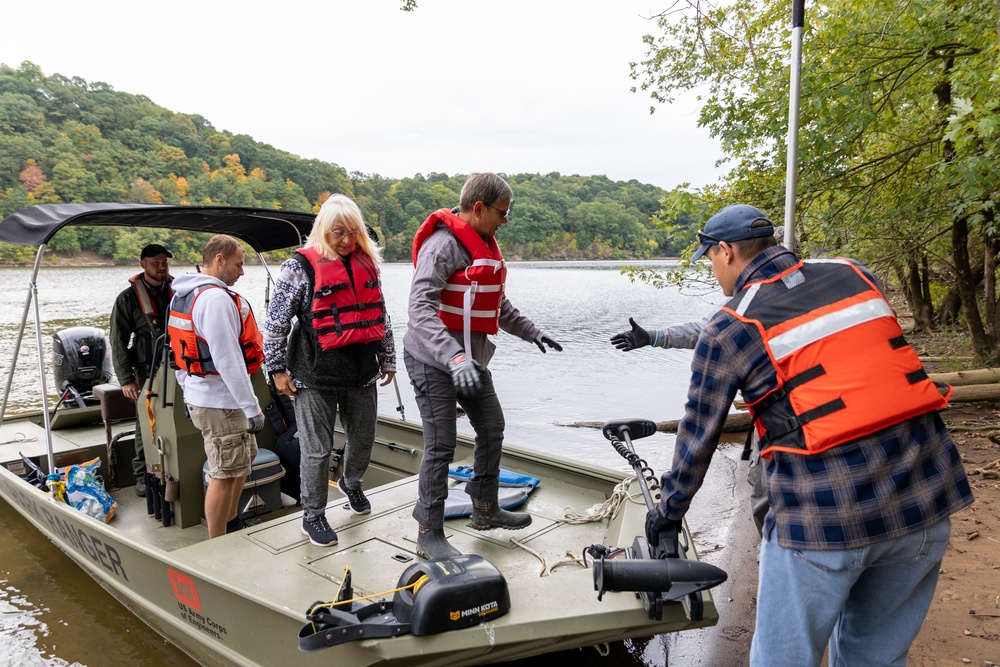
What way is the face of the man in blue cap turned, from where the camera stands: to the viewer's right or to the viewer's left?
to the viewer's left

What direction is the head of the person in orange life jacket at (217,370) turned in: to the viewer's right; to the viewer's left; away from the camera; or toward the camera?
to the viewer's right

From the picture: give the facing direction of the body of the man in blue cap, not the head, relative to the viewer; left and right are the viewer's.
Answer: facing away from the viewer and to the left of the viewer

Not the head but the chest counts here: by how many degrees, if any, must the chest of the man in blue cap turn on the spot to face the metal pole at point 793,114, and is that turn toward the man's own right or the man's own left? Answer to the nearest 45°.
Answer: approximately 45° to the man's own right

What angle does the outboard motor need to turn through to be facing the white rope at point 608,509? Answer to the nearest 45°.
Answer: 0° — it already faces it

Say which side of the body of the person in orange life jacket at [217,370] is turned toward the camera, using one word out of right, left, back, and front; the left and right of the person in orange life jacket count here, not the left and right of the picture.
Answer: right

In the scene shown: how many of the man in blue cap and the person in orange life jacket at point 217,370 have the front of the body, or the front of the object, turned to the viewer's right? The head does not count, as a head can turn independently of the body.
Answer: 1
